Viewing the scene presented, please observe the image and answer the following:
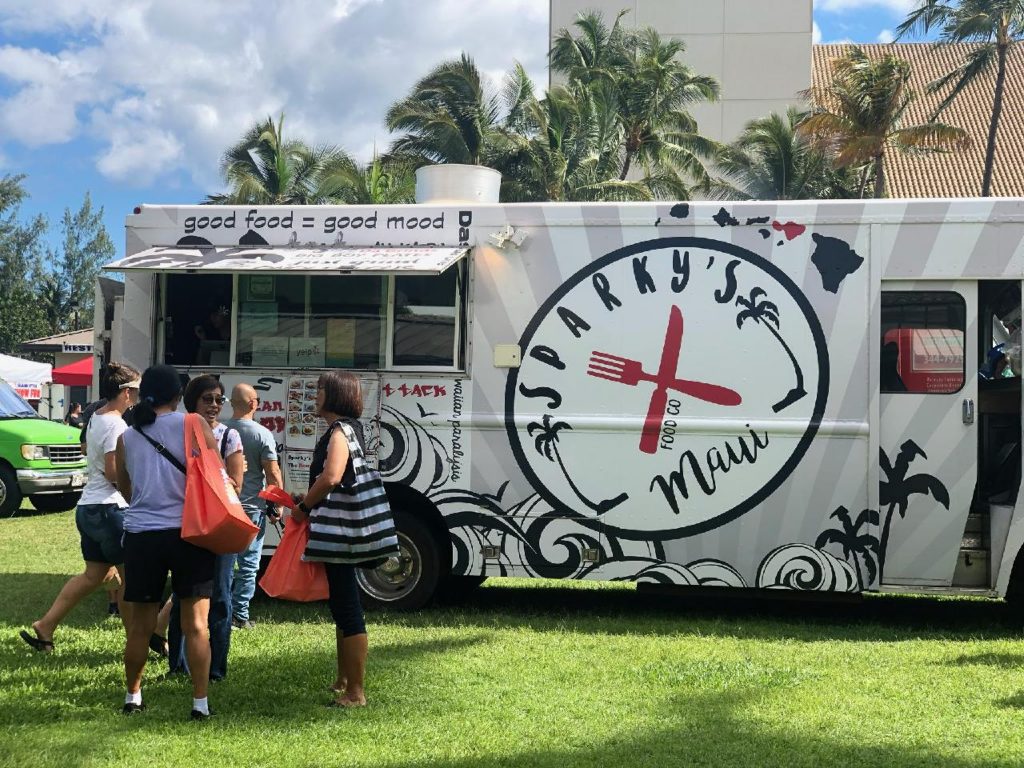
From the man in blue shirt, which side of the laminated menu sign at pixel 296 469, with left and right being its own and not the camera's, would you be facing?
front

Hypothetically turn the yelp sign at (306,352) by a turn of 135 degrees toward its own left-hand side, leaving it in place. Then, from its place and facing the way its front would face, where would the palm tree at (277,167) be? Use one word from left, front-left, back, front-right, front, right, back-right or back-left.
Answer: front-left

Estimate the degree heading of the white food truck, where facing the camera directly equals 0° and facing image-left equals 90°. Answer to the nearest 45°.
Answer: approximately 270°

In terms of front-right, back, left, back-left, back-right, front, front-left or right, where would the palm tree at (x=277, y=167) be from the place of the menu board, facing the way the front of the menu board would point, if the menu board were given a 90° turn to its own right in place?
right

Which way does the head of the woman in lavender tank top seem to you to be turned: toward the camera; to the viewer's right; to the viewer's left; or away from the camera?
away from the camera

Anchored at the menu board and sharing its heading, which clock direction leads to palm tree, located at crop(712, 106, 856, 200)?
The palm tree is roughly at 7 o'clock from the menu board.

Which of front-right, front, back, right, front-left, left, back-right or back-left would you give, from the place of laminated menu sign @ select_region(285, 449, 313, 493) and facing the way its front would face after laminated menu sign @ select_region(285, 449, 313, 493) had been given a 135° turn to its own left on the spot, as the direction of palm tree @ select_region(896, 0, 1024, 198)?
front

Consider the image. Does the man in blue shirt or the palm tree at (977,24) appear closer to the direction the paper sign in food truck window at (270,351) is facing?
the man in blue shirt
